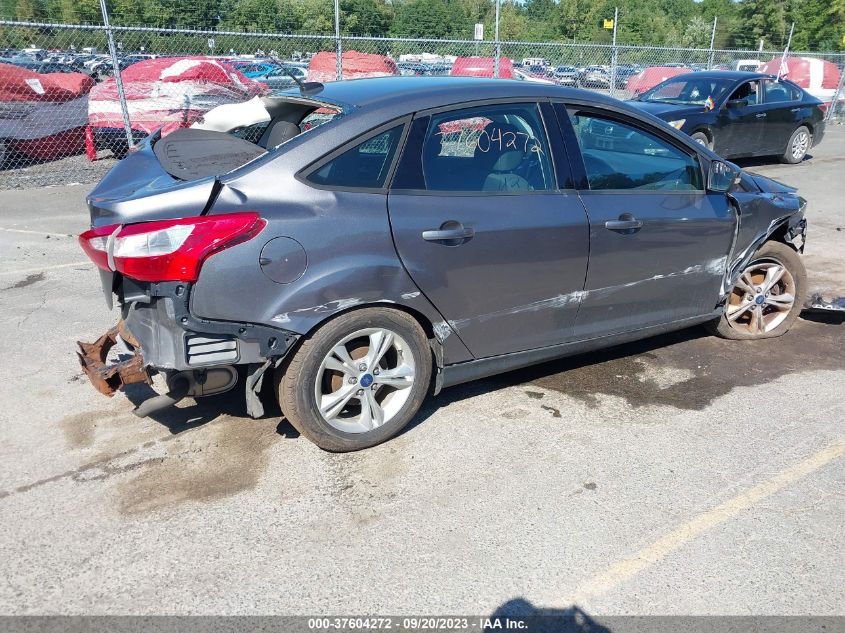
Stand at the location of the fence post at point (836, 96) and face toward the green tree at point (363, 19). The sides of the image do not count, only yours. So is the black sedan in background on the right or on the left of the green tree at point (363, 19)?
left

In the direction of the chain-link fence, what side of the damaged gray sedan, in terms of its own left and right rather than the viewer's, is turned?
left

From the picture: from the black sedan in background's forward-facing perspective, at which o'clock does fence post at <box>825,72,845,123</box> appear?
The fence post is roughly at 5 o'clock from the black sedan in background.

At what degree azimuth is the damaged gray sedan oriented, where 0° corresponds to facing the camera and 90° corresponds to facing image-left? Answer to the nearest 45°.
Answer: approximately 225°

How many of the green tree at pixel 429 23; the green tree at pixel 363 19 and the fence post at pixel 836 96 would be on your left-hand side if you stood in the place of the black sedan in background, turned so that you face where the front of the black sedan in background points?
0

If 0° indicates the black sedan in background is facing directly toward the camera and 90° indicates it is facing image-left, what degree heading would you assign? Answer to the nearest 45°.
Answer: approximately 45°

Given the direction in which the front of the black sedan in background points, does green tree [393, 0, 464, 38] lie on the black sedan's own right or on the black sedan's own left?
on the black sedan's own right

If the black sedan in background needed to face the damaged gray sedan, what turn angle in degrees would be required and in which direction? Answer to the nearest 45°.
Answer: approximately 45° to its left

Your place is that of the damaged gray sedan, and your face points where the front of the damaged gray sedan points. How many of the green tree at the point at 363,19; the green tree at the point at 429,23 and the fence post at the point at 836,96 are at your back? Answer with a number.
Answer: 0

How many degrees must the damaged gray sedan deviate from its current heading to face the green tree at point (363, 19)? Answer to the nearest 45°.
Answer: approximately 45° to its left

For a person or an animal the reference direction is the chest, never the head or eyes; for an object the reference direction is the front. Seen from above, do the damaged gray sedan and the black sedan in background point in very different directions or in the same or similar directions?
very different directions

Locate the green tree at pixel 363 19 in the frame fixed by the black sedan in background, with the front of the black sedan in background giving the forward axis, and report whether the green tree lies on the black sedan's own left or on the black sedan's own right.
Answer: on the black sedan's own right

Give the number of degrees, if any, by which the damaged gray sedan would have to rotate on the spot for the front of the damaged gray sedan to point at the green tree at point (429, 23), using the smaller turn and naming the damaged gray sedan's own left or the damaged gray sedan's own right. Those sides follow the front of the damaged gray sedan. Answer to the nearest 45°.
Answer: approximately 45° to the damaged gray sedan's own left

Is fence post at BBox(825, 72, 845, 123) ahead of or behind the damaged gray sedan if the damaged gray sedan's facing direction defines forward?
ahead

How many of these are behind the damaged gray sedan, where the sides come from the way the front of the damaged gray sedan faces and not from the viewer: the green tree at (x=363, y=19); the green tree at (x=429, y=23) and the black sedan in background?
0
